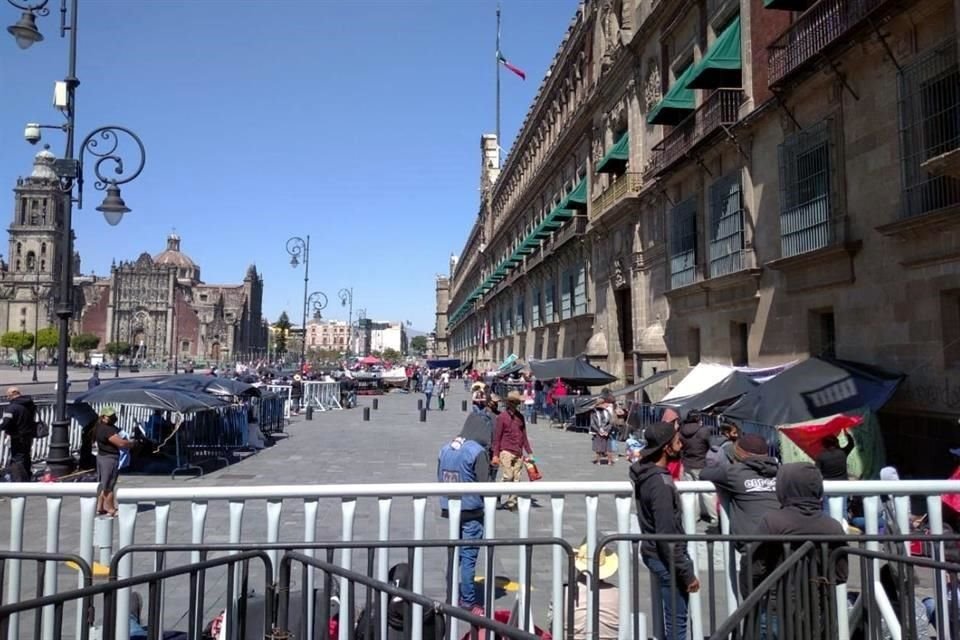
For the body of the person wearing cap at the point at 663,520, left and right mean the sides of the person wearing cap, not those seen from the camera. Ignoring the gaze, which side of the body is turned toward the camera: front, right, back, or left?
right

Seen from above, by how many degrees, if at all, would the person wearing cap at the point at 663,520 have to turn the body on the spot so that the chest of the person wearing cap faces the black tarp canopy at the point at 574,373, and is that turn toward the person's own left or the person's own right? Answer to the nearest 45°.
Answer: approximately 90° to the person's own left

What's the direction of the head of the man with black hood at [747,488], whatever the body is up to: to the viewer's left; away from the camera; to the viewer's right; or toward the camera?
away from the camera

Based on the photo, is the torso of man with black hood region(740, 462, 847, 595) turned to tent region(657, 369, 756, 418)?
yes

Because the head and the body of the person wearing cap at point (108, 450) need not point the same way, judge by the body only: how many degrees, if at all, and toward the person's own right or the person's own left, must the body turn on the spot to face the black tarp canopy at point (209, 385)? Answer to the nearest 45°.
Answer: approximately 90° to the person's own left

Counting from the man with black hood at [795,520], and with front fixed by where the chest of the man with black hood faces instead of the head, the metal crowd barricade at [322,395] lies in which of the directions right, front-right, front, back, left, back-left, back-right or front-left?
front-left

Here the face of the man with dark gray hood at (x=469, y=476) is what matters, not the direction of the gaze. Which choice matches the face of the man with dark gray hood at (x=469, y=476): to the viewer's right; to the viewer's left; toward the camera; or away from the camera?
away from the camera

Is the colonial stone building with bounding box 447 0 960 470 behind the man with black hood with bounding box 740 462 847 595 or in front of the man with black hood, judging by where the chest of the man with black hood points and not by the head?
in front

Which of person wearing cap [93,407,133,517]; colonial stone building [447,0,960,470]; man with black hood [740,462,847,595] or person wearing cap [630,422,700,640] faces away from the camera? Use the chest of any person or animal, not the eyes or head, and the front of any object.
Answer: the man with black hood

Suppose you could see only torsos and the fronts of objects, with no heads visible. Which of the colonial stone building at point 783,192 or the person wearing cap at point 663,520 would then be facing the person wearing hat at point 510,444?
the colonial stone building

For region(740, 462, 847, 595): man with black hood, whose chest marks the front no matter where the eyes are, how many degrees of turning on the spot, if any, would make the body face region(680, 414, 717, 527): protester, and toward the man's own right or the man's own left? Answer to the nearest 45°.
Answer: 0° — they already face them

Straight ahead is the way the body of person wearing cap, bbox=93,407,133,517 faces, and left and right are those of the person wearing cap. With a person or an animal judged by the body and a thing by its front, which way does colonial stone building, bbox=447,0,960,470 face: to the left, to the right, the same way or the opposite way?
the opposite way

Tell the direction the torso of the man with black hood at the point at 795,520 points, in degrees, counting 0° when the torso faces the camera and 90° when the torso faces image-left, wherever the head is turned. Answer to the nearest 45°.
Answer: approximately 180°
